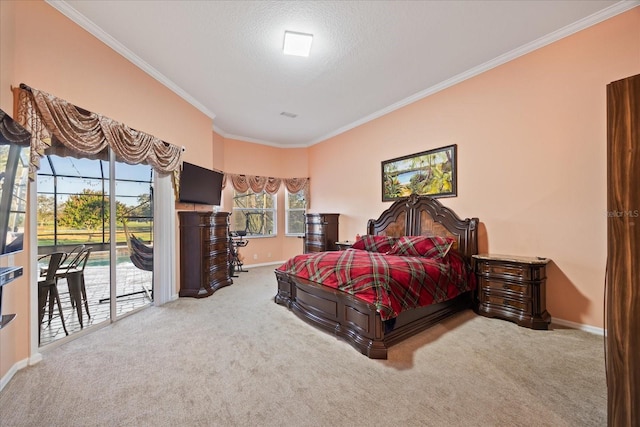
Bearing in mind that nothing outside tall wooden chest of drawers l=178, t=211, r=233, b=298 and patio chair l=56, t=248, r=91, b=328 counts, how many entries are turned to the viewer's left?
1

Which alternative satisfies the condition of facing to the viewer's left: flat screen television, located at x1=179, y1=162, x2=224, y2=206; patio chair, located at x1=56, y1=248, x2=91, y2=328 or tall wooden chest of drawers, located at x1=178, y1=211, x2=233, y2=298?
the patio chair

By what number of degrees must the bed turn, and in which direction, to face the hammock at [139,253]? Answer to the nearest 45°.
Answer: approximately 45° to its right

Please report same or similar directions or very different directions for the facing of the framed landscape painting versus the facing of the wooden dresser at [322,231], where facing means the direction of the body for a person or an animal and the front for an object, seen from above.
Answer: same or similar directions

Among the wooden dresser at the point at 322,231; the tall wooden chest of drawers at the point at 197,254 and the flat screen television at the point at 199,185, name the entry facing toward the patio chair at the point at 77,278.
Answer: the wooden dresser

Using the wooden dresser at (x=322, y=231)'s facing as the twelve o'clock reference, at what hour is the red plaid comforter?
The red plaid comforter is roughly at 10 o'clock from the wooden dresser.

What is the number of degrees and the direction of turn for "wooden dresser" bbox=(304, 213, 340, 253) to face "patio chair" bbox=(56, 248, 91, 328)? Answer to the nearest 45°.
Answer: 0° — it already faces it

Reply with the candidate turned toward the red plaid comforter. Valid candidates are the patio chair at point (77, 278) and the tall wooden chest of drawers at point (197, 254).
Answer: the tall wooden chest of drawers

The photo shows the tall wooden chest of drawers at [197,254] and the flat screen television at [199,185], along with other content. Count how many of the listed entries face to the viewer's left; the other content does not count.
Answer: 0

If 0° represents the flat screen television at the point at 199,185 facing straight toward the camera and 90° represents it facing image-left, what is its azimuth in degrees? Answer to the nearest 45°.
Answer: approximately 315°

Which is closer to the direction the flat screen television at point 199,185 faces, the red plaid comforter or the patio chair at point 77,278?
the red plaid comforter

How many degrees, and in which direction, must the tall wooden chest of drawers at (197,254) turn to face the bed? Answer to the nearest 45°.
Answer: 0° — it already faces it

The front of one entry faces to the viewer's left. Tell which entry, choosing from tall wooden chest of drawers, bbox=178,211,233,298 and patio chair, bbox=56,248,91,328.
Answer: the patio chair

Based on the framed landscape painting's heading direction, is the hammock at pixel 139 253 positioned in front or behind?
in front
